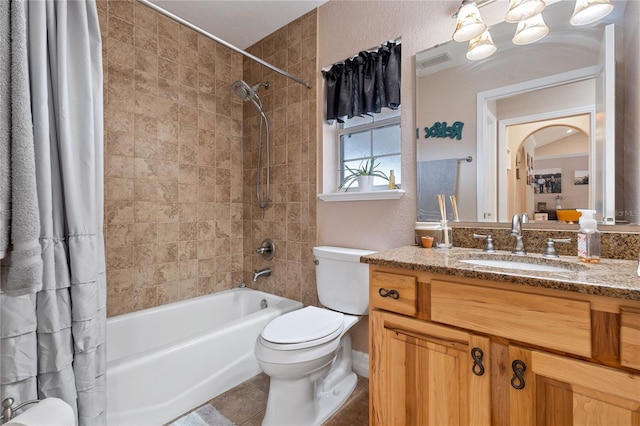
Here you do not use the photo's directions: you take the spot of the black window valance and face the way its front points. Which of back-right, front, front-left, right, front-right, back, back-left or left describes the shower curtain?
front

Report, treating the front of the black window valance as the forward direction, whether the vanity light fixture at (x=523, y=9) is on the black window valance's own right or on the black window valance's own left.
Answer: on the black window valance's own left

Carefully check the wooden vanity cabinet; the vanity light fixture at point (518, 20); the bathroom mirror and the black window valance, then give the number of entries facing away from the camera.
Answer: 0

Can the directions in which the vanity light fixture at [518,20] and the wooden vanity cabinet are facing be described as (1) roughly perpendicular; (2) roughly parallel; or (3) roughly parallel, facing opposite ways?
roughly parallel

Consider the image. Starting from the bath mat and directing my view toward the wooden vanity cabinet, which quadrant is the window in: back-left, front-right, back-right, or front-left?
front-left

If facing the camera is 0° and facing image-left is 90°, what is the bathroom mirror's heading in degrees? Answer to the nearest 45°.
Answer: approximately 45°

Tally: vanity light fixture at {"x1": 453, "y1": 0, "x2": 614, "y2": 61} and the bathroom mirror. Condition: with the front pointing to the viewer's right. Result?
0

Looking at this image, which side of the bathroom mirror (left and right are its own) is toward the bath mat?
front

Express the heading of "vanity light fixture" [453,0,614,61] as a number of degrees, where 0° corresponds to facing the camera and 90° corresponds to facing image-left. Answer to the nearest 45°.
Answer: approximately 45°

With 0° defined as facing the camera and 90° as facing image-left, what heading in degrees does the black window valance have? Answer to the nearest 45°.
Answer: approximately 45°
